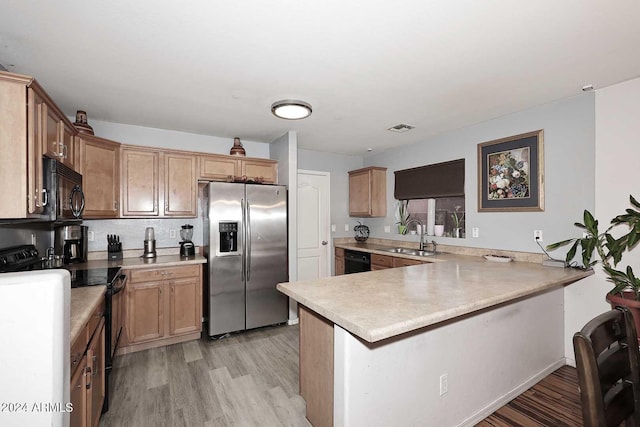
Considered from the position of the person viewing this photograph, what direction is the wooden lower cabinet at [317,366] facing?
facing away from the viewer and to the left of the viewer

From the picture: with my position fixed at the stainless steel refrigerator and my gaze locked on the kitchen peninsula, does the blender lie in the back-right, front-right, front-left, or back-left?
back-right

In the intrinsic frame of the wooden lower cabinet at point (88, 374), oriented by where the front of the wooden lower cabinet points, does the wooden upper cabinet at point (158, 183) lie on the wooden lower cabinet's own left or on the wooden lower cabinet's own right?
on the wooden lower cabinet's own left

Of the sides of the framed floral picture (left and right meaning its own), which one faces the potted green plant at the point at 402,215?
right

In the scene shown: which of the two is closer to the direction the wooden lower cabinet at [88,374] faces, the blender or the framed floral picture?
the framed floral picture

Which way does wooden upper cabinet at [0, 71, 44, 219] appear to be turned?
to the viewer's right

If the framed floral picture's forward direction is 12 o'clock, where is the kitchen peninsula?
The kitchen peninsula is roughly at 11 o'clock from the framed floral picture.

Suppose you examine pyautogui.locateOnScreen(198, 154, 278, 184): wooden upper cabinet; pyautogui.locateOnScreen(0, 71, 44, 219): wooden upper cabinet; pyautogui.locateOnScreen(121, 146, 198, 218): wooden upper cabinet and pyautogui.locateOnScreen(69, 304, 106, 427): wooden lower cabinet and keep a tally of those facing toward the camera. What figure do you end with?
2

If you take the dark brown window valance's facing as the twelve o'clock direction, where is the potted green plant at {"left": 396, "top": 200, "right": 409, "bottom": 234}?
The potted green plant is roughly at 3 o'clock from the dark brown window valance.
